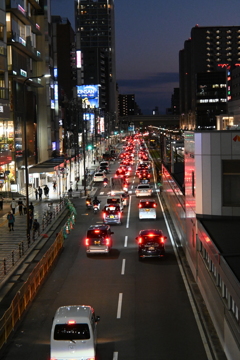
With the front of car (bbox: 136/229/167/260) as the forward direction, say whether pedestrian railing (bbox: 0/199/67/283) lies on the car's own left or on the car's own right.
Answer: on the car's own left

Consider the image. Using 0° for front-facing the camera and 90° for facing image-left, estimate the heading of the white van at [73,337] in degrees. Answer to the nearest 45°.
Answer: approximately 180°

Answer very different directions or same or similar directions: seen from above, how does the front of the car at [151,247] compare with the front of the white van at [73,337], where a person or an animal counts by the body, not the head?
same or similar directions

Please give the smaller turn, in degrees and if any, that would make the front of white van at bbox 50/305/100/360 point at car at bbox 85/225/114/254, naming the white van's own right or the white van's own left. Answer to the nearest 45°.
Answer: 0° — it already faces it

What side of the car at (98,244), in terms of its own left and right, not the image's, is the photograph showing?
back

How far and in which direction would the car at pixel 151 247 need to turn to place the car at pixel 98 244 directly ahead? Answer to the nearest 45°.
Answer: approximately 45° to its left

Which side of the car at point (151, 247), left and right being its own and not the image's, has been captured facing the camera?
back

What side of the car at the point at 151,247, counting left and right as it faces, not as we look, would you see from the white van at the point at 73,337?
back

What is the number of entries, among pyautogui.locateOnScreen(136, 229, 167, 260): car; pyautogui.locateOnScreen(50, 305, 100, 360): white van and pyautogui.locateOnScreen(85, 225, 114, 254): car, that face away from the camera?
3

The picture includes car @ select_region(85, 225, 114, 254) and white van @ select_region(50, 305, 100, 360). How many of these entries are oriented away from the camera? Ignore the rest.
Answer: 2

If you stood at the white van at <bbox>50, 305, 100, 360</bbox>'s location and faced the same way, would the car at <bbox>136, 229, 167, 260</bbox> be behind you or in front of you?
in front

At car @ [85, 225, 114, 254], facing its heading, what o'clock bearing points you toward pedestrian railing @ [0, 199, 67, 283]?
The pedestrian railing is roughly at 9 o'clock from the car.

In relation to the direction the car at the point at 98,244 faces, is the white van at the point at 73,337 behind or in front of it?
behind
